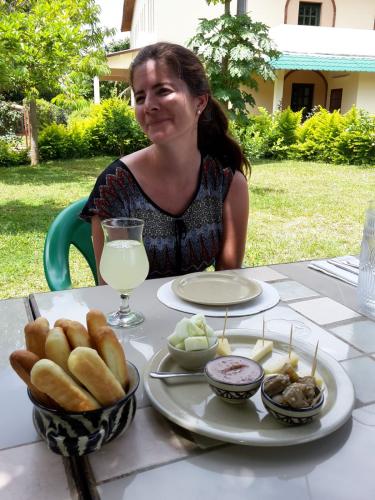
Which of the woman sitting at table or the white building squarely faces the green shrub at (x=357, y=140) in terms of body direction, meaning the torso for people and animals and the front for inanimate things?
the white building

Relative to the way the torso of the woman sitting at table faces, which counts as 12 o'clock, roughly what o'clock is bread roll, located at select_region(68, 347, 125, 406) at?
The bread roll is roughly at 12 o'clock from the woman sitting at table.

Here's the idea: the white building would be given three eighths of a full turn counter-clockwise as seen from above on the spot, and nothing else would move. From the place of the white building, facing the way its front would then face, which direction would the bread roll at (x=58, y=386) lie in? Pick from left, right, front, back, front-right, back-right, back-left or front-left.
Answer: back-right

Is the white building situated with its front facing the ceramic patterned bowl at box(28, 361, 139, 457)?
yes

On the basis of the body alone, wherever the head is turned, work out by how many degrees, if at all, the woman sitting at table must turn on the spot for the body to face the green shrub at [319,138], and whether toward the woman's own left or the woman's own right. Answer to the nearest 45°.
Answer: approximately 180°

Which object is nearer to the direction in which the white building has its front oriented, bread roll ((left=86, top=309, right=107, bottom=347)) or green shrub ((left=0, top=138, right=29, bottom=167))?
the bread roll

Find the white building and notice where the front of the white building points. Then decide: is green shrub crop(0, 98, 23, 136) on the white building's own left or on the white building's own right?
on the white building's own right

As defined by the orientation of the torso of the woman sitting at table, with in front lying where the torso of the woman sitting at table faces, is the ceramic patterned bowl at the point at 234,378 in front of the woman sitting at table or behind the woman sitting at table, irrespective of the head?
in front

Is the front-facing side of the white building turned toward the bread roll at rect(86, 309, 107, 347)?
yes

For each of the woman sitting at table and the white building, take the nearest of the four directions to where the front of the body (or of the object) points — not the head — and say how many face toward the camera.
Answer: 2

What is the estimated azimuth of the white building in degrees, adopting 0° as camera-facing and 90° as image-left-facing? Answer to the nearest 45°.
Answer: approximately 0°

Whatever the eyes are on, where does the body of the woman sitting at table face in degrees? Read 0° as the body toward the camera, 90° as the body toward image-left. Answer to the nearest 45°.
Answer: approximately 0°

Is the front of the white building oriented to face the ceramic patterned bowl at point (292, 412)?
yes

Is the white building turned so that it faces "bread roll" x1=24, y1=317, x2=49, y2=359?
yes

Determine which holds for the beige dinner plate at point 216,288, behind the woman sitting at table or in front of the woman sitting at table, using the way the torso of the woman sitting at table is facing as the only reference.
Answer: in front

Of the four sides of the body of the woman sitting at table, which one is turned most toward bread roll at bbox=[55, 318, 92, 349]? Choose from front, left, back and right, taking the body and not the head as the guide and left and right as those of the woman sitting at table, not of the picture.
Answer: front
